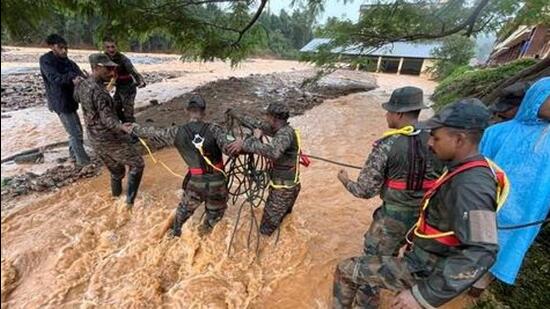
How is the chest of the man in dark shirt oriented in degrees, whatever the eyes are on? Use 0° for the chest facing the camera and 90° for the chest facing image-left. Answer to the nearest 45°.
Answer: approximately 315°

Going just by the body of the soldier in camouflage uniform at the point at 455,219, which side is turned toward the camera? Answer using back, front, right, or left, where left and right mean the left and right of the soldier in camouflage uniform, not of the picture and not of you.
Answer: left

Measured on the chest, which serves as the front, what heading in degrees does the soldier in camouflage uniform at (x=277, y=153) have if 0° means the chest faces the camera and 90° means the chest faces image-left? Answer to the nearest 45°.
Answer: approximately 90°

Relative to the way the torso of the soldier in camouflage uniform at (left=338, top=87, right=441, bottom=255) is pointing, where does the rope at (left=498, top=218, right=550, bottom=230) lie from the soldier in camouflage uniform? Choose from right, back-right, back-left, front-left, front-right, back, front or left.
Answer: back-right

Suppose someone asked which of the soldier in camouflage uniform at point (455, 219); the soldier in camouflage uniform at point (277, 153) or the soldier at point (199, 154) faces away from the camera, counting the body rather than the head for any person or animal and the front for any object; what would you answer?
the soldier

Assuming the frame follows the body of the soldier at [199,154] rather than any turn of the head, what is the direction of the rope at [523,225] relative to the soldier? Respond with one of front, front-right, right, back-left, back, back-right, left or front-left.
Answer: back-right

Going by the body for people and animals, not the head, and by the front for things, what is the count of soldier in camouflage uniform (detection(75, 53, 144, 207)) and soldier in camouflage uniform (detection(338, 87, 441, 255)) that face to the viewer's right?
1

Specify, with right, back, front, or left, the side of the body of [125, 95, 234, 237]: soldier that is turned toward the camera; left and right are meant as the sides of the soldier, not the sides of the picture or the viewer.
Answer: back

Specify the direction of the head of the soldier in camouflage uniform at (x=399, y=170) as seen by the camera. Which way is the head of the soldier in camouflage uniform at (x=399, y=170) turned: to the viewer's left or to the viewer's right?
to the viewer's left

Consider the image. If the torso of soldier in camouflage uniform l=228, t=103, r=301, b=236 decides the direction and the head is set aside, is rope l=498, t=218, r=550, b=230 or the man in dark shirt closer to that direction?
the man in dark shirt
